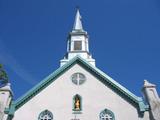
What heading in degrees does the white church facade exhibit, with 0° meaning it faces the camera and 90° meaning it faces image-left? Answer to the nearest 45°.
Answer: approximately 0°

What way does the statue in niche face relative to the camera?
toward the camera
